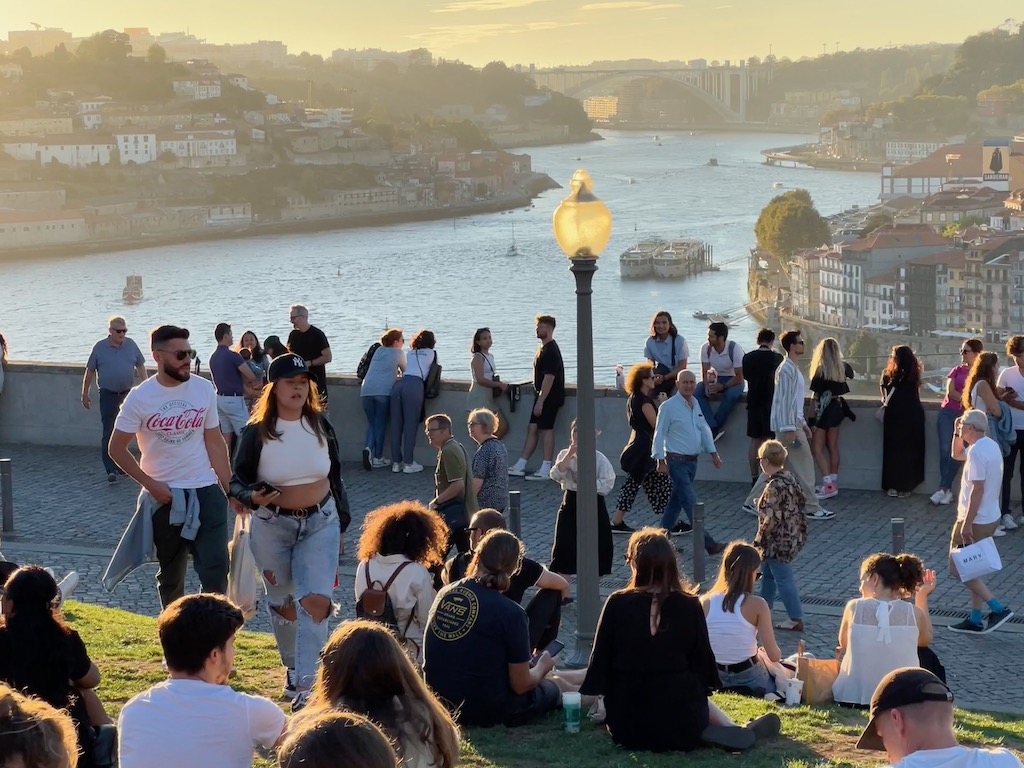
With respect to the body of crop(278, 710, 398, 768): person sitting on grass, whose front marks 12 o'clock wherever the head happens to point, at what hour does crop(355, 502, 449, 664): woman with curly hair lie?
The woman with curly hair is roughly at 12 o'clock from the person sitting on grass.

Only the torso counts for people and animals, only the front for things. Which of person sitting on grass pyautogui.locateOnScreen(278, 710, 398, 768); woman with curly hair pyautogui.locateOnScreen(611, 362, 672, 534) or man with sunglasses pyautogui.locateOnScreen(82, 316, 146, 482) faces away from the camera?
the person sitting on grass

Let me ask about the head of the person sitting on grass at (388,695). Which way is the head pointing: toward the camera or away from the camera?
away from the camera

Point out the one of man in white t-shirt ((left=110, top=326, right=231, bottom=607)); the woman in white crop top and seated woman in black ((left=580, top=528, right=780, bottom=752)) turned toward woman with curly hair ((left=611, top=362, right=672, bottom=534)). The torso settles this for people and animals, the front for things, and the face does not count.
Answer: the seated woman in black

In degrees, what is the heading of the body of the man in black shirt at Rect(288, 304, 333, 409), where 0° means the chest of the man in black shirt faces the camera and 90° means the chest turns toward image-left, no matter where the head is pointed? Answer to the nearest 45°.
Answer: approximately 45°

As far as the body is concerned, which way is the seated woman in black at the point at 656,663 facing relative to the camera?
away from the camera

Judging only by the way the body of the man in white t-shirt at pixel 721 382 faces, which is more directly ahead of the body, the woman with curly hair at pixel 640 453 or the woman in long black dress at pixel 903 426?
the woman with curly hair

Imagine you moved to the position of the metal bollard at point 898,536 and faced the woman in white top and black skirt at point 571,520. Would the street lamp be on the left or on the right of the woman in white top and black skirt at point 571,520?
left

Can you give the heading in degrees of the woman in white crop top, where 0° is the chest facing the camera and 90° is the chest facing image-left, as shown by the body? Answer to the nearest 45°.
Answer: approximately 0°

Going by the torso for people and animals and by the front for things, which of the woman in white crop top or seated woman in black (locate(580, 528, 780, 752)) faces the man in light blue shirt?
the seated woman in black

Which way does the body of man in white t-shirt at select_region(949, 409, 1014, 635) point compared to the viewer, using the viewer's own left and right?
facing to the left of the viewer

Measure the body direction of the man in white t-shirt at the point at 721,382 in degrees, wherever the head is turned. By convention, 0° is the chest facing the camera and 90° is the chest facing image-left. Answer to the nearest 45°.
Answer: approximately 0°

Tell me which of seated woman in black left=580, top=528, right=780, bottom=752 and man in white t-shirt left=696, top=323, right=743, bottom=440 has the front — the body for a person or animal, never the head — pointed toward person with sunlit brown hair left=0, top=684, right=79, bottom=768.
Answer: the man in white t-shirt

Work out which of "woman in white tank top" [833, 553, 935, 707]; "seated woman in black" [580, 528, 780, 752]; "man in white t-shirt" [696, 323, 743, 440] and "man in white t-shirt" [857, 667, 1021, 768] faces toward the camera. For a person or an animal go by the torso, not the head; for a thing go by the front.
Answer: "man in white t-shirt" [696, 323, 743, 440]

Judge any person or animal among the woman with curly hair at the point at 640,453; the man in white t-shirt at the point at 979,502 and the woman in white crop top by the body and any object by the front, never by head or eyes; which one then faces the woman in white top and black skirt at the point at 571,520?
the man in white t-shirt
